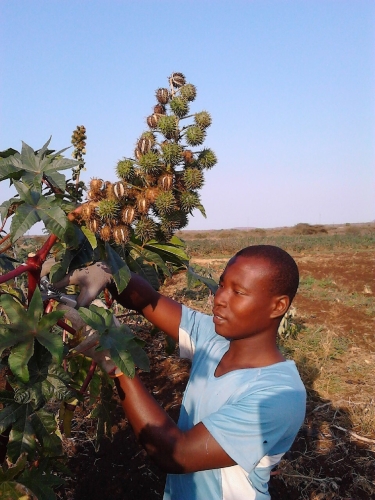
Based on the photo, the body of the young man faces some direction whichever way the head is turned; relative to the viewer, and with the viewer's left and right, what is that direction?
facing the viewer and to the left of the viewer
